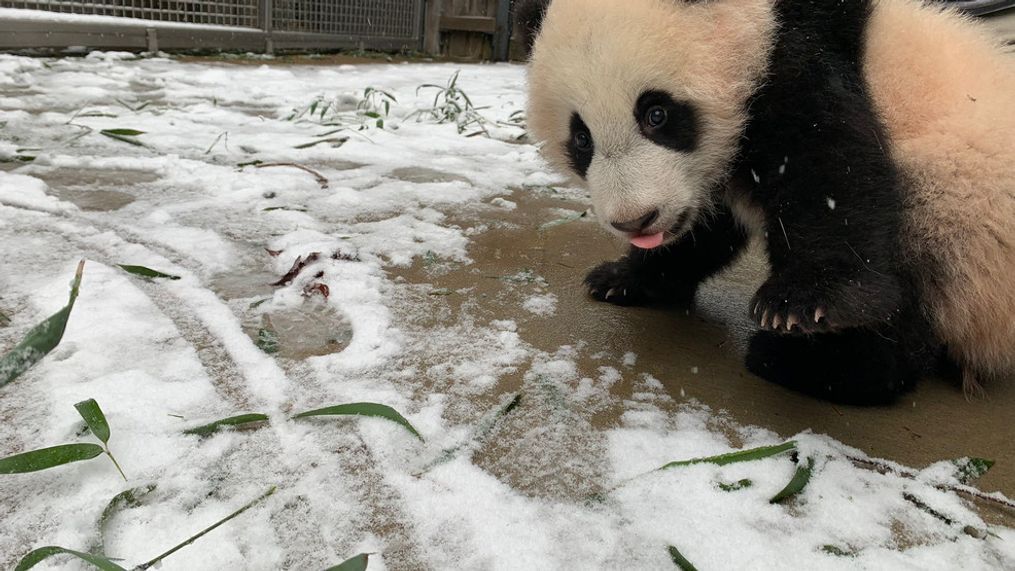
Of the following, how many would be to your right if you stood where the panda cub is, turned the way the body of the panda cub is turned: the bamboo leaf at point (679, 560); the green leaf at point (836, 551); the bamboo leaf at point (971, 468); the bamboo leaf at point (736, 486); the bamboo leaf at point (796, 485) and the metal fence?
1

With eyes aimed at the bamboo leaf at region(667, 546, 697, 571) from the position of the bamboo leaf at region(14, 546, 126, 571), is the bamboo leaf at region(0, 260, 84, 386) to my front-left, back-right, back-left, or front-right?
back-left

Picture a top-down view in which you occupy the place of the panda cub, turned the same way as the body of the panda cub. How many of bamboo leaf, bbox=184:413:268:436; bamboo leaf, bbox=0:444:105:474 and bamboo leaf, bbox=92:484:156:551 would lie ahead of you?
3

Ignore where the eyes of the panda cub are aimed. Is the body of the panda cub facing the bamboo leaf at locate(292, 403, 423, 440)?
yes

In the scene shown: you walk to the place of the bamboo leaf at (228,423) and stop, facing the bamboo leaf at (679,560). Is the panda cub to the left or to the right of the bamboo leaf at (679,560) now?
left

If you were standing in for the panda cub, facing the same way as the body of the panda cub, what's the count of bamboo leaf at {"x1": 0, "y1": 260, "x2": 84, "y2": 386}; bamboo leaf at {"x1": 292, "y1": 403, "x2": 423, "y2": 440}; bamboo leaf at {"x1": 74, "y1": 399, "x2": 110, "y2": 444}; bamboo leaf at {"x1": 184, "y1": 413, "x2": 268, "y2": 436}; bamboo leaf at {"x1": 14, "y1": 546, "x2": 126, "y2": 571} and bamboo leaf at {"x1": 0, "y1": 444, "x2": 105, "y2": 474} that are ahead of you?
6

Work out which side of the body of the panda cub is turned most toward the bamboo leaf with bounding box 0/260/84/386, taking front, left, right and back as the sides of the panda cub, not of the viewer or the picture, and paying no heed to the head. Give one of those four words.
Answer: front

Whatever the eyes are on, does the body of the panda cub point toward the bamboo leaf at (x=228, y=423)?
yes

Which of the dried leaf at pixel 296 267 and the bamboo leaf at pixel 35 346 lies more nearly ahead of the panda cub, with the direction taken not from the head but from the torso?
the bamboo leaf

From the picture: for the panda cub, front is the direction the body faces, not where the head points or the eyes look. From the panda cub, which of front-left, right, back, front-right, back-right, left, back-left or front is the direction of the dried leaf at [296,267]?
front-right

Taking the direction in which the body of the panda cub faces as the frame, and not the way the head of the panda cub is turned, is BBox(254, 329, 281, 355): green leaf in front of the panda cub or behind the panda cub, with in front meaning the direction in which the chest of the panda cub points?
in front

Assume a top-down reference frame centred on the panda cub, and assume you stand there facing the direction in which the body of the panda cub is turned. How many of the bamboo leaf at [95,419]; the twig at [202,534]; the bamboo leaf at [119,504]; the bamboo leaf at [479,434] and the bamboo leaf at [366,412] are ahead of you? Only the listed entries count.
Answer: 5

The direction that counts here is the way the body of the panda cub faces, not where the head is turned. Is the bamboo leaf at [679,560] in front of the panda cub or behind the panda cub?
in front

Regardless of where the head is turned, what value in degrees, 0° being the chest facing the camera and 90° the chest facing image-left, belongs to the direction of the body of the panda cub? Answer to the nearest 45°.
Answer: approximately 45°

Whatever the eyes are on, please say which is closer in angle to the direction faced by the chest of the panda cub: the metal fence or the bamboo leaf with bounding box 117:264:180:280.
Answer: the bamboo leaf

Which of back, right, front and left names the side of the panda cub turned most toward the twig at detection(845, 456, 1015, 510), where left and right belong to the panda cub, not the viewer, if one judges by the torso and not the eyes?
left

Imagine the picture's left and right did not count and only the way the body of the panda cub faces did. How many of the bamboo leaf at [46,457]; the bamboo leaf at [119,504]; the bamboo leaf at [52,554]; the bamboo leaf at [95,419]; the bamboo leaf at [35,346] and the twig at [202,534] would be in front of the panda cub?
6

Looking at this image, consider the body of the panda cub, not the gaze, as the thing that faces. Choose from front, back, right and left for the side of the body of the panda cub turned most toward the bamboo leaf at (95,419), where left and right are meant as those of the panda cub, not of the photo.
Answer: front

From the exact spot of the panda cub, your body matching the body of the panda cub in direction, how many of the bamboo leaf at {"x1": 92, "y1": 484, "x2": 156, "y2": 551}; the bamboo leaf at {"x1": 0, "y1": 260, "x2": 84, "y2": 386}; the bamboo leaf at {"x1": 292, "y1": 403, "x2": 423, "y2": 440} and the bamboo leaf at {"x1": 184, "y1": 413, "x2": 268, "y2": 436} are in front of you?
4
